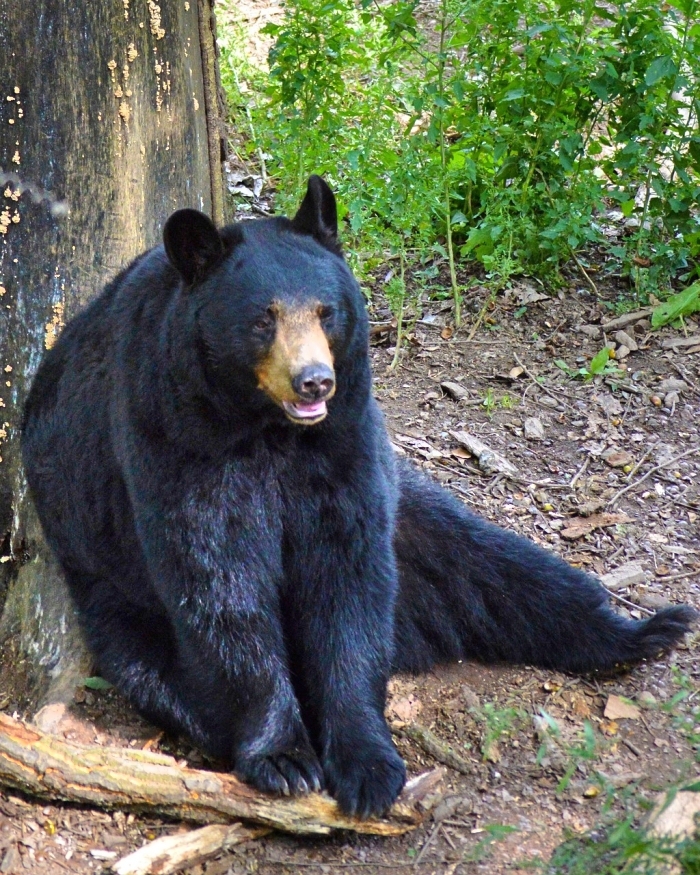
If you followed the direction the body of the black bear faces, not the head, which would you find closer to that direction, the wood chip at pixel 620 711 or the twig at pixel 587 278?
the wood chip

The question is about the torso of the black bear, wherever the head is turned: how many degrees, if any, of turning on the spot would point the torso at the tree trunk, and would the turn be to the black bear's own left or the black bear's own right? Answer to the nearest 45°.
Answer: approximately 180°

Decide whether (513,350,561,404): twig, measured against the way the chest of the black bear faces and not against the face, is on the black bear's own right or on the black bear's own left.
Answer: on the black bear's own left

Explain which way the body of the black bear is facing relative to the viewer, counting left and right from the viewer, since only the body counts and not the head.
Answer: facing the viewer and to the right of the viewer

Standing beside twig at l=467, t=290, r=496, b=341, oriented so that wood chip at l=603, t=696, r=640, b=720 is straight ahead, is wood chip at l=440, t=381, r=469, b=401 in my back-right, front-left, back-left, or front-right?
front-right

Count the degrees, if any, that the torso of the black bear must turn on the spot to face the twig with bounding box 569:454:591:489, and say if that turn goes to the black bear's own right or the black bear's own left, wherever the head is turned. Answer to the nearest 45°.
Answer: approximately 90° to the black bear's own left

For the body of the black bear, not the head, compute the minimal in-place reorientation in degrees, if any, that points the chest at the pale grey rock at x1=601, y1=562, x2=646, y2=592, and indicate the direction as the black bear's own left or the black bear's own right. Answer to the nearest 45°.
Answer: approximately 90° to the black bear's own left

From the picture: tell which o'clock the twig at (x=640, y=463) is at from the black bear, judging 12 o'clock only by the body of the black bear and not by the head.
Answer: The twig is roughly at 9 o'clock from the black bear.

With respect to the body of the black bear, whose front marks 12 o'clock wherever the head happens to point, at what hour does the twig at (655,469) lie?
The twig is roughly at 9 o'clock from the black bear.

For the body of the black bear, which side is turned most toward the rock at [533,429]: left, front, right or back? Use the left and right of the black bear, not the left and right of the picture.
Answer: left

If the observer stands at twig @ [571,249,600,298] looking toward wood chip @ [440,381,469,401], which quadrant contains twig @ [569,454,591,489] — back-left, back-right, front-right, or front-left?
front-left

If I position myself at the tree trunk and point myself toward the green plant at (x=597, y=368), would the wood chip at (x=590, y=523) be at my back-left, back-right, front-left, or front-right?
front-right
